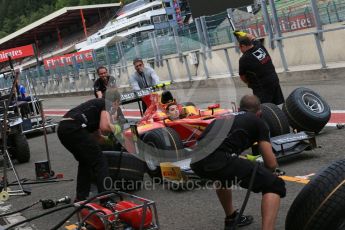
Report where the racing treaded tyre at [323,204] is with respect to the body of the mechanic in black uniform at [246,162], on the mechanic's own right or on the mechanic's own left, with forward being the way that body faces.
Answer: on the mechanic's own right

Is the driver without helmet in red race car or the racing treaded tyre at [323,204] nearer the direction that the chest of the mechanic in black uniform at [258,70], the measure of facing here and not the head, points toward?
the driver without helmet in red race car

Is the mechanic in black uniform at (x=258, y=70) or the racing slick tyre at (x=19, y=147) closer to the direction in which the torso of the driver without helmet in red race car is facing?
the mechanic in black uniform

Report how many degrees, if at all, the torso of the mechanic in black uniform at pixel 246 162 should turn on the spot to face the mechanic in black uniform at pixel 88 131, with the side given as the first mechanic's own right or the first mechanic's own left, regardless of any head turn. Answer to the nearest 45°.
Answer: approximately 90° to the first mechanic's own left

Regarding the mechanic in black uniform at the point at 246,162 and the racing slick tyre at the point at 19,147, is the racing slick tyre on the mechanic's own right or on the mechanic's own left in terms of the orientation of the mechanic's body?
on the mechanic's own left

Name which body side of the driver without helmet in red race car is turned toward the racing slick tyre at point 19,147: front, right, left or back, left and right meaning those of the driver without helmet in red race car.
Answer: back

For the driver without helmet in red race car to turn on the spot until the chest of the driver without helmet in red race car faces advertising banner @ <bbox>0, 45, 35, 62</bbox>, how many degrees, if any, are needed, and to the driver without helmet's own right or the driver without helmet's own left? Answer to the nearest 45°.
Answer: approximately 180°

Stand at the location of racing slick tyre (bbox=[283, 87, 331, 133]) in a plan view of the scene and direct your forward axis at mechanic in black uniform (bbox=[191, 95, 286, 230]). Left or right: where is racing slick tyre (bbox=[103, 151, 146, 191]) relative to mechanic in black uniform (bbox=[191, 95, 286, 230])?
right

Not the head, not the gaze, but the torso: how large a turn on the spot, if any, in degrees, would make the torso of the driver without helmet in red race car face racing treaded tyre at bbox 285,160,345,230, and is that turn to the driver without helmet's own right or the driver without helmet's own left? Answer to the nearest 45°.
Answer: approximately 45° to the driver without helmet's own right
